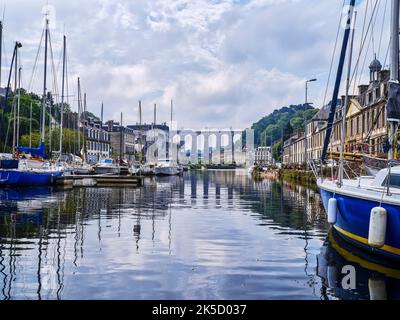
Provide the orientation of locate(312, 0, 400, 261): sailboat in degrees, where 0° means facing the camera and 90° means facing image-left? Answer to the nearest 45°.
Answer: approximately 135°

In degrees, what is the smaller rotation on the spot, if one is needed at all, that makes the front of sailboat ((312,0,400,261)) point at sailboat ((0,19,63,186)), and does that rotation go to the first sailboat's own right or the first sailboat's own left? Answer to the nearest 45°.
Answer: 0° — it already faces it

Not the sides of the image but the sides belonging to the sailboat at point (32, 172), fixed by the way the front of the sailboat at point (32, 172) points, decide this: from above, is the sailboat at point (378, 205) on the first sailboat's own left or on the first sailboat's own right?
on the first sailboat's own right
